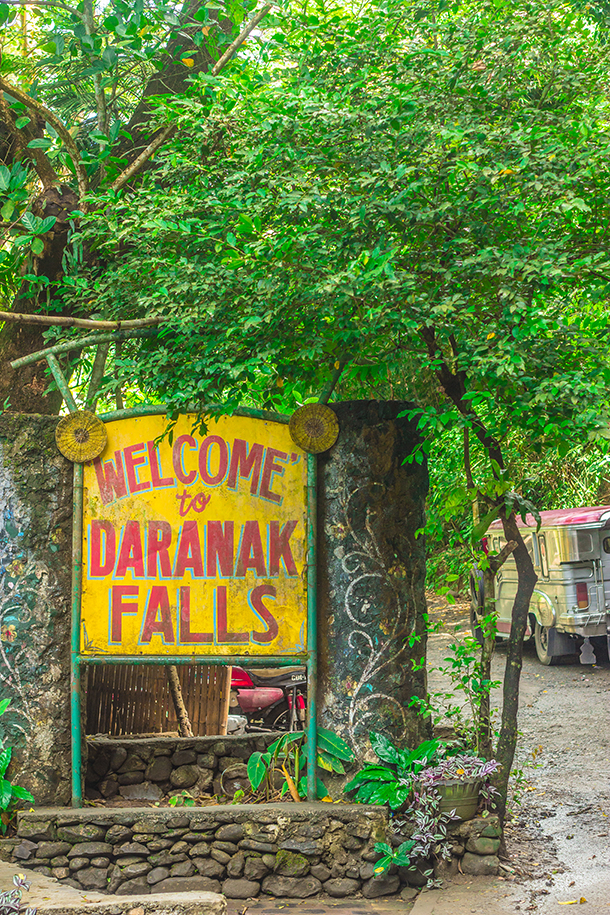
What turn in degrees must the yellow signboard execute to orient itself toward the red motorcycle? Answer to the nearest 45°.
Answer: approximately 180°

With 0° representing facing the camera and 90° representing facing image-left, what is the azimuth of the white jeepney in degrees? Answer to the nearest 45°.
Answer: approximately 135°

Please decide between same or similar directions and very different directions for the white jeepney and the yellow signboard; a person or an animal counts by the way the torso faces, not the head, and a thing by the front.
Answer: very different directions

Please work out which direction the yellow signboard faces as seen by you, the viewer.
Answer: facing the viewer

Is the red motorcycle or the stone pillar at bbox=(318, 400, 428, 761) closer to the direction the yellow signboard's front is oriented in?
the stone pillar

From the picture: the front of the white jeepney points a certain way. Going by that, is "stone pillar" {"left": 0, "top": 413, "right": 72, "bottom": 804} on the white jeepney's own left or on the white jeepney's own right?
on the white jeepney's own left

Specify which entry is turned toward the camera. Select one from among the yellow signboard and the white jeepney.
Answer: the yellow signboard

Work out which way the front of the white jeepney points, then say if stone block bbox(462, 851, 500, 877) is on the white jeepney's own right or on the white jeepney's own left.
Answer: on the white jeepney's own left

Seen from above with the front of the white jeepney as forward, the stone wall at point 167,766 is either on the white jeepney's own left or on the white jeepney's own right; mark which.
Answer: on the white jeepney's own left

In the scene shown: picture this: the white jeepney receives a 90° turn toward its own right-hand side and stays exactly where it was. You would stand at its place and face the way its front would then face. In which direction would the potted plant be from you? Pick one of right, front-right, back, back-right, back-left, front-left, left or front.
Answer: back-right

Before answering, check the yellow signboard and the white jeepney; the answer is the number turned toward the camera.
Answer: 1

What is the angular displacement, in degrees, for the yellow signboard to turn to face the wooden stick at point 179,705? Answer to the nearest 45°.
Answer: approximately 180°

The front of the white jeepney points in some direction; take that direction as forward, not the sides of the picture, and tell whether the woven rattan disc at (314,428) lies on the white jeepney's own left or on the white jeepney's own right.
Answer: on the white jeepney's own left
